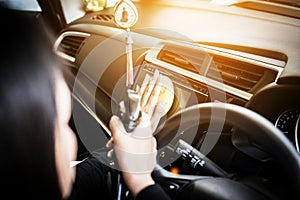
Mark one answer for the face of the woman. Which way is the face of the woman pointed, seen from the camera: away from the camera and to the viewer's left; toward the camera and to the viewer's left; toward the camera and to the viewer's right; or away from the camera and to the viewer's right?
away from the camera and to the viewer's right

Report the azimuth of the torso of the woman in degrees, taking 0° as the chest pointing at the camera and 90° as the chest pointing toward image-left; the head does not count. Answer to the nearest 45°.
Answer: approximately 225°
